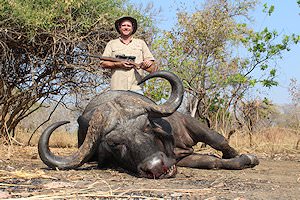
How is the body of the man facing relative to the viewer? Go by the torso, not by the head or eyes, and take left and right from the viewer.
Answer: facing the viewer
